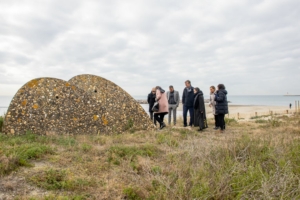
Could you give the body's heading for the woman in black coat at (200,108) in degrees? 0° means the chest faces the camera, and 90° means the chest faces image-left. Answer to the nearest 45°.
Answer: approximately 45°

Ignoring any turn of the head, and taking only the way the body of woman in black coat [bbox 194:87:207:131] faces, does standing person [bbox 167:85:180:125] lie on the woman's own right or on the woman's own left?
on the woman's own right

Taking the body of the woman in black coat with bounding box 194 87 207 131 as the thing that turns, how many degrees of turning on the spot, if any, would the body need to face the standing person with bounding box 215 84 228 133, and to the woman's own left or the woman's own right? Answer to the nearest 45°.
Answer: approximately 135° to the woman's own left

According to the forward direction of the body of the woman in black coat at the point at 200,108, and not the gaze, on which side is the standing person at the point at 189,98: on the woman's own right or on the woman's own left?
on the woman's own right
